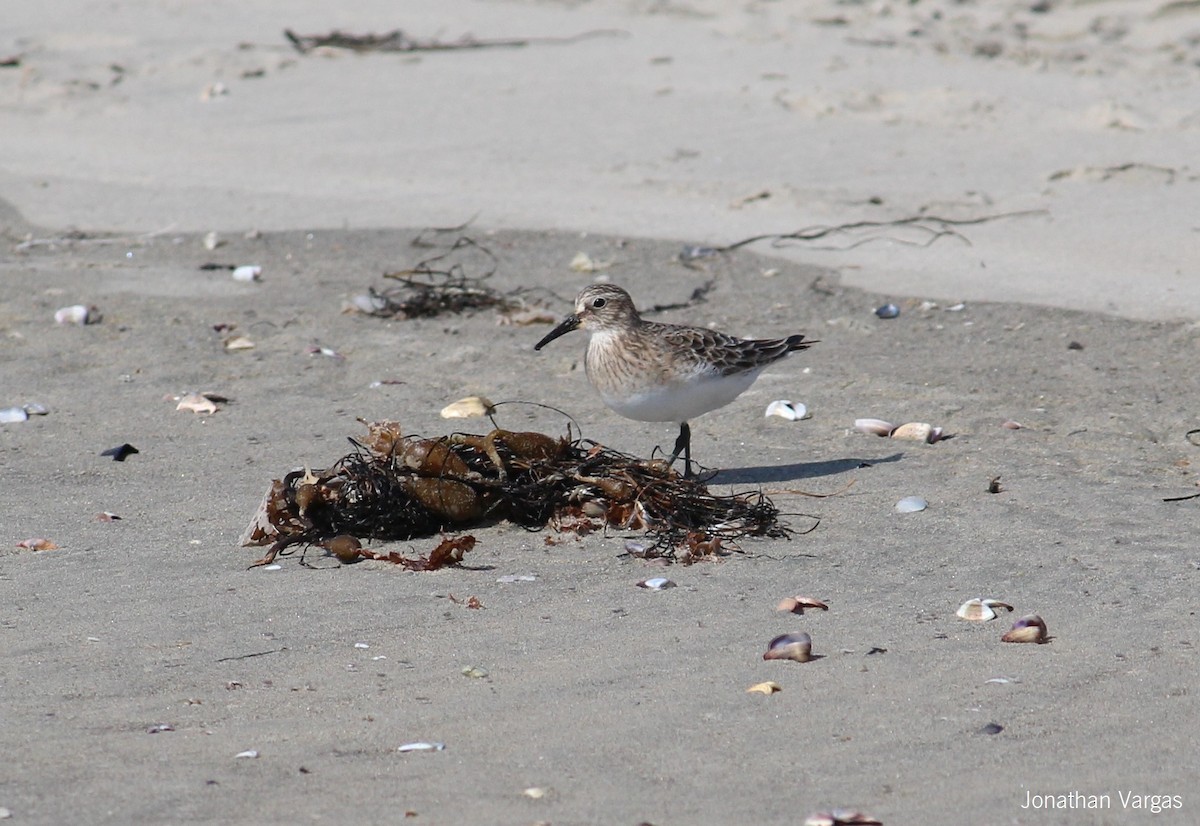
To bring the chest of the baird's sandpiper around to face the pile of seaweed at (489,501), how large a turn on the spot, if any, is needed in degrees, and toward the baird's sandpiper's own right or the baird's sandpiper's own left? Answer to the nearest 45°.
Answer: approximately 45° to the baird's sandpiper's own left

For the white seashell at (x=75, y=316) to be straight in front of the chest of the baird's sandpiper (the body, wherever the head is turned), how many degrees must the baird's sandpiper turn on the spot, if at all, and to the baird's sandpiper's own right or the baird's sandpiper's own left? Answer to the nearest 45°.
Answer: approximately 45° to the baird's sandpiper's own right

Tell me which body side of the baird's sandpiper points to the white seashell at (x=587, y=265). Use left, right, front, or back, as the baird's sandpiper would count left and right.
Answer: right

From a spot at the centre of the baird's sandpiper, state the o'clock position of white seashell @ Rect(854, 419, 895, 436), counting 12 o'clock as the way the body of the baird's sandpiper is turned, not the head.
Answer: The white seashell is roughly at 5 o'clock from the baird's sandpiper.

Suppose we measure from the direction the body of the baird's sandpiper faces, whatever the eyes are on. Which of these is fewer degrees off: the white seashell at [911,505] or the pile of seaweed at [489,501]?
the pile of seaweed

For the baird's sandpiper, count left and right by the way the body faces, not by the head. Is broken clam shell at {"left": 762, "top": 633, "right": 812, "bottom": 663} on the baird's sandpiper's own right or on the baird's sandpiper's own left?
on the baird's sandpiper's own left

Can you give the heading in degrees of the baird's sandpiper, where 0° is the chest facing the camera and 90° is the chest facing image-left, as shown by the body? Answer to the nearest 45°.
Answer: approximately 90°

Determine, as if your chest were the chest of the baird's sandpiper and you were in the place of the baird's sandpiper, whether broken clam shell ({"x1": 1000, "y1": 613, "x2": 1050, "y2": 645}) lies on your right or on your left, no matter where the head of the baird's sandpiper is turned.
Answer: on your left

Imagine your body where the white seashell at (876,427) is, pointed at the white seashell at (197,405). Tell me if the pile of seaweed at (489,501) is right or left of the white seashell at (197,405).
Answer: left

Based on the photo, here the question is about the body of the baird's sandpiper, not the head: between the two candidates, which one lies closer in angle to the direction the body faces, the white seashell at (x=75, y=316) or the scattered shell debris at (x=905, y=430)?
the white seashell

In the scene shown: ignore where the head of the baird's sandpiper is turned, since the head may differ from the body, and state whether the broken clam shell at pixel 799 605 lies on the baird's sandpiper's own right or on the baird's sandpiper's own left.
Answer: on the baird's sandpiper's own left

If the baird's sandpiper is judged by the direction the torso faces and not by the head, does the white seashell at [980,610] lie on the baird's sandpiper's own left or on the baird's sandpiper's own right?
on the baird's sandpiper's own left
